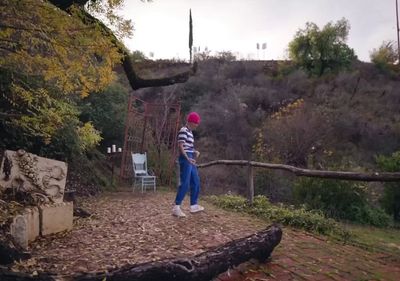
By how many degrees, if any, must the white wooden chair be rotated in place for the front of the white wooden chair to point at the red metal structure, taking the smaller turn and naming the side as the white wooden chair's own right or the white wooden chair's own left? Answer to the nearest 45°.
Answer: approximately 135° to the white wooden chair's own left

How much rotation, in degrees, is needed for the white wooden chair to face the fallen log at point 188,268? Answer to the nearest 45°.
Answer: approximately 45° to its right

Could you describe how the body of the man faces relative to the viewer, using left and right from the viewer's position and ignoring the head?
facing the viewer and to the right of the viewer

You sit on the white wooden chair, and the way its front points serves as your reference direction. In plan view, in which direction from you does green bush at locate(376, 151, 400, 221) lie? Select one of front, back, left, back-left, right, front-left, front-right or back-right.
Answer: front-left

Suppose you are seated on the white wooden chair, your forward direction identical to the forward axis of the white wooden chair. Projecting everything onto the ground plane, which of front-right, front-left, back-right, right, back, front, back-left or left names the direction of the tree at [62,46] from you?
front-right

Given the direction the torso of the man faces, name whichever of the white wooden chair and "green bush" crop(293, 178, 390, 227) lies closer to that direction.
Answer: the green bush

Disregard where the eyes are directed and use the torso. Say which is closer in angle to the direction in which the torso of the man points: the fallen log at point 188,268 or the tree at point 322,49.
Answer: the fallen log
